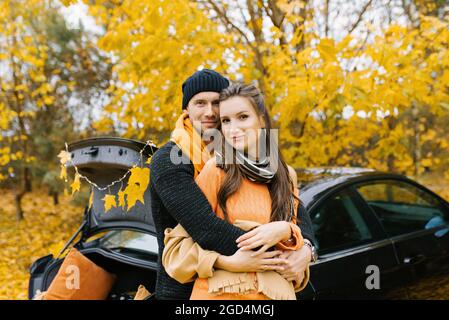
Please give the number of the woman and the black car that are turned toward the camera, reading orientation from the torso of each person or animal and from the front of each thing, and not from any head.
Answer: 1

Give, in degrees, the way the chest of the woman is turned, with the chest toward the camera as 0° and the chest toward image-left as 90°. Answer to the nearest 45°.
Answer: approximately 0°

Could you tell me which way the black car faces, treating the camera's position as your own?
facing away from the viewer and to the right of the viewer

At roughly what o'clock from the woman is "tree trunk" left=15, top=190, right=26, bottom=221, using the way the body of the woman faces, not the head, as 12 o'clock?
The tree trunk is roughly at 5 o'clock from the woman.

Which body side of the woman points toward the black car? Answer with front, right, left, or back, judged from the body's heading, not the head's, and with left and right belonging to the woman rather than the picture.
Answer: back
